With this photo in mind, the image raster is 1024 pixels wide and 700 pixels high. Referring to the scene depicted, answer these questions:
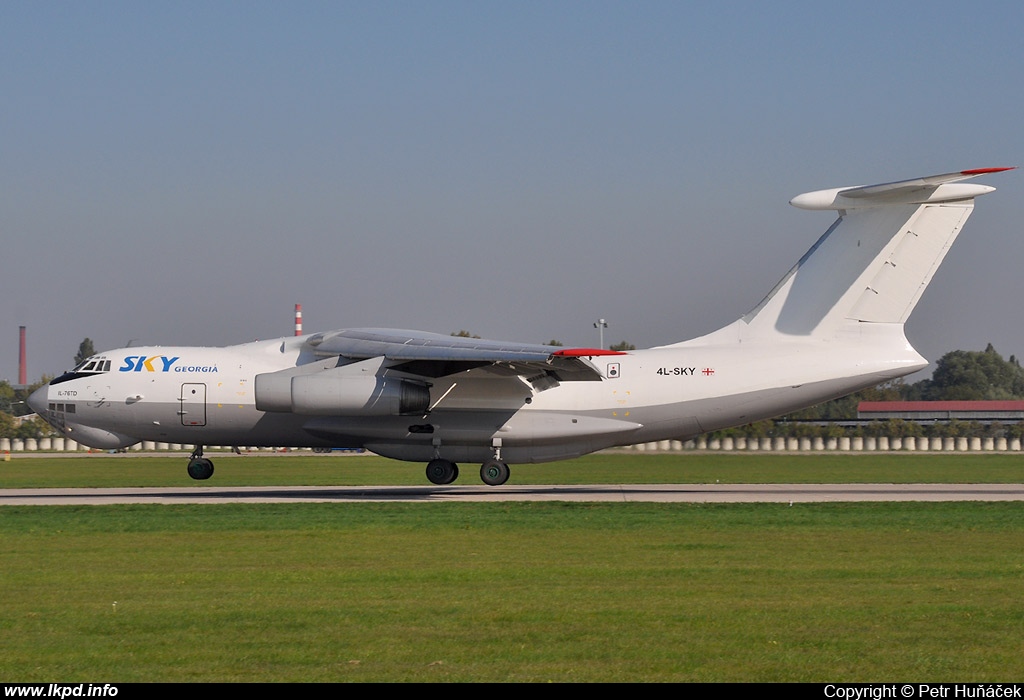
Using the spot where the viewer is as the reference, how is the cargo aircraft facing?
facing to the left of the viewer

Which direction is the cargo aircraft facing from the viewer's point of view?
to the viewer's left
